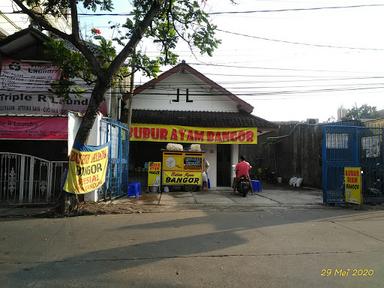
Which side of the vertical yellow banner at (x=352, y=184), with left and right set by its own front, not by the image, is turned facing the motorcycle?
right

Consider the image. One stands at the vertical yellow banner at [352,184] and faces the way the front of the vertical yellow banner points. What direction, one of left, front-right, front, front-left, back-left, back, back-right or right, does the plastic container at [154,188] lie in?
right

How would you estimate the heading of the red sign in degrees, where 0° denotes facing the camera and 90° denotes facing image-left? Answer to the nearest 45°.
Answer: approximately 0°

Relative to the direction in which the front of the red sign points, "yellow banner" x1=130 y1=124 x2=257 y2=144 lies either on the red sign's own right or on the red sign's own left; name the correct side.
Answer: on the red sign's own left

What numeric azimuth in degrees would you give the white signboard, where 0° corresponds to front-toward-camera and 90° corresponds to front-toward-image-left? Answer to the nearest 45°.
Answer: approximately 0°

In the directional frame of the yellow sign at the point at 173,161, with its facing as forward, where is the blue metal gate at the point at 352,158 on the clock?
The blue metal gate is roughly at 10 o'clock from the yellow sign.

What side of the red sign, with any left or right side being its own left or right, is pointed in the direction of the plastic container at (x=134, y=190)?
left
